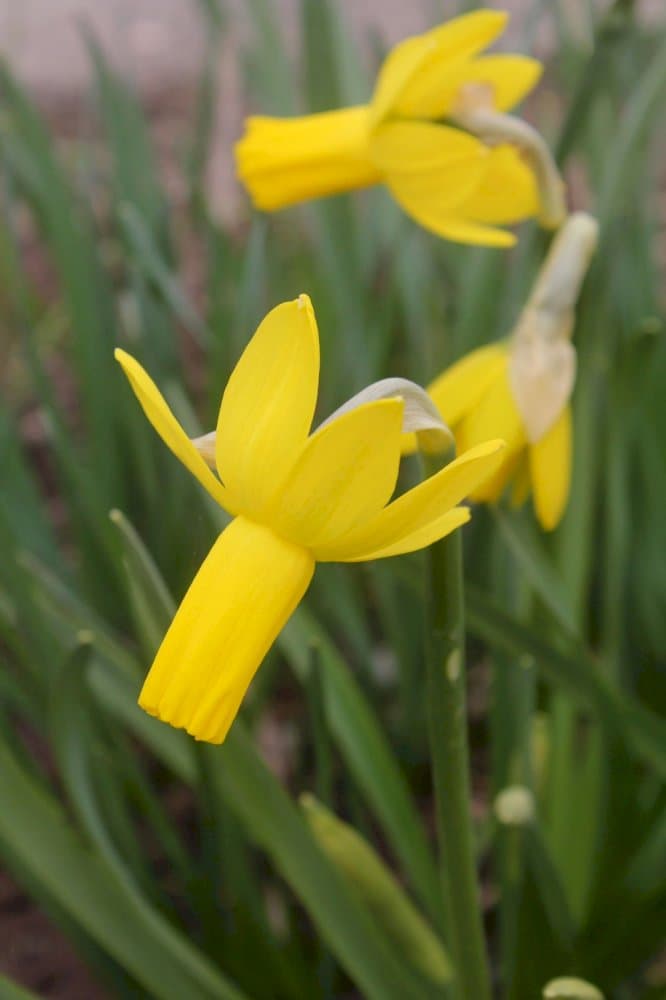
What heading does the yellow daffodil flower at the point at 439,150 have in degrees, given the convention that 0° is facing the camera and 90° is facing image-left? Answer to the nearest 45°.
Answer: approximately 90°
